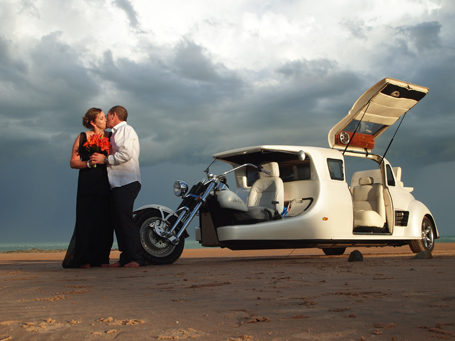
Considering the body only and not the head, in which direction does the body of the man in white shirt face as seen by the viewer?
to the viewer's left

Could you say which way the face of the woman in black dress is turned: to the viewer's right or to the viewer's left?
to the viewer's right

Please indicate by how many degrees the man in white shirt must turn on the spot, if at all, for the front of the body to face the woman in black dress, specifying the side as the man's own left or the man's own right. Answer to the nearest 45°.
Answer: approximately 45° to the man's own right

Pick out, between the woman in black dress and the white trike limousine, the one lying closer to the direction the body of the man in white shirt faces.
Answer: the woman in black dress

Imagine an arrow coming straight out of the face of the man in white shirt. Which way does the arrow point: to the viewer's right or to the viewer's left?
to the viewer's left

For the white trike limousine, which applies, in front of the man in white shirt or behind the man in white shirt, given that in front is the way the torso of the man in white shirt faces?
behind
